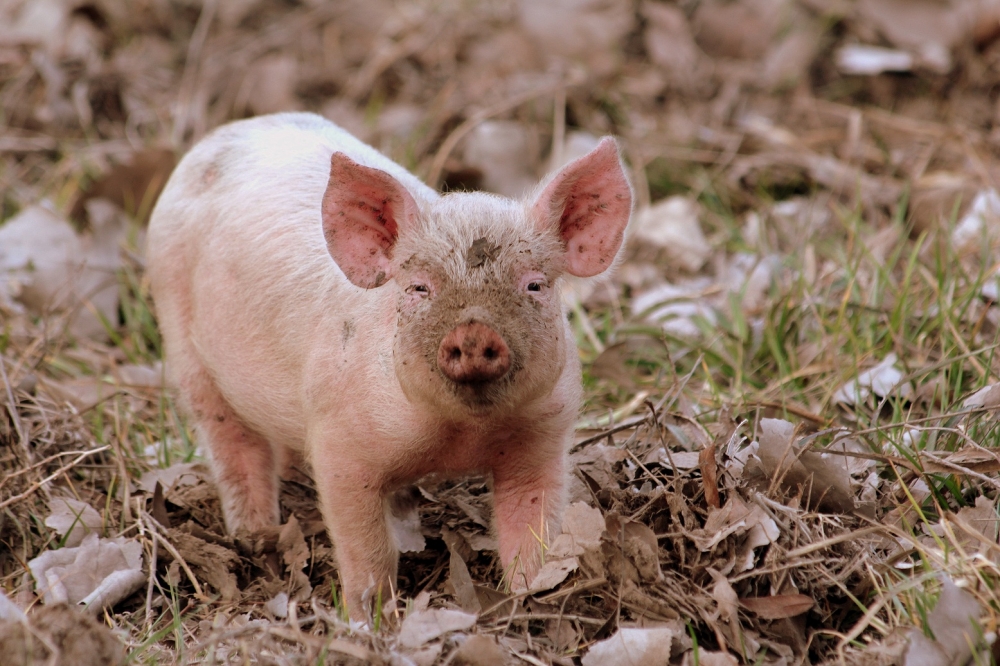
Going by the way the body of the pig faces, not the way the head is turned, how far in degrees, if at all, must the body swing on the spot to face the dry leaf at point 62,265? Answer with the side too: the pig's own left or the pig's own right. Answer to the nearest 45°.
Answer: approximately 180°

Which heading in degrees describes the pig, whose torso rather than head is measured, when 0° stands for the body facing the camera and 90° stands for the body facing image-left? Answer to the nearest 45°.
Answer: approximately 315°

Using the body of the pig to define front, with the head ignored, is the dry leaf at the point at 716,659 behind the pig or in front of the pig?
in front

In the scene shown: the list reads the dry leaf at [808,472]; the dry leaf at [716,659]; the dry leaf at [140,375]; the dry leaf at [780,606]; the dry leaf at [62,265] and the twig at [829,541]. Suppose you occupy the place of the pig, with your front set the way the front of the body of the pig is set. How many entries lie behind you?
2

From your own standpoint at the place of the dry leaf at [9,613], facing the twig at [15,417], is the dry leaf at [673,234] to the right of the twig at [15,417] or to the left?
right

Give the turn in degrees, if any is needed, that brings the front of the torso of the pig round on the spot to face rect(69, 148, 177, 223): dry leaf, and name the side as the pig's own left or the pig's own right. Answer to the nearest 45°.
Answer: approximately 135° to the pig's own left

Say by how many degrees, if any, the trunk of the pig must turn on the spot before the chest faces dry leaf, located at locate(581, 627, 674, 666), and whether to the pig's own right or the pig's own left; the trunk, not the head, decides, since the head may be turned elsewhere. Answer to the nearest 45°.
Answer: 0° — it already faces it

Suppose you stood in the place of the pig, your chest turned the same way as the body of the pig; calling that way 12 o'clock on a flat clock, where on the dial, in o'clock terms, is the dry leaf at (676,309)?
The dry leaf is roughly at 9 o'clock from the pig.

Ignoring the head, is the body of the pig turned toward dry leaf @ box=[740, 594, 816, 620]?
yes

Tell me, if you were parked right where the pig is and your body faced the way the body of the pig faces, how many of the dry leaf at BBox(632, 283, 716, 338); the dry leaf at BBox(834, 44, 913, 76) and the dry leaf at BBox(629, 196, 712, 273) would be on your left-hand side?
3

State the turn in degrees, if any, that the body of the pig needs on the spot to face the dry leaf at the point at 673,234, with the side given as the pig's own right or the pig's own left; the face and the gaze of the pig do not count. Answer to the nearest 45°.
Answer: approximately 90° to the pig's own left

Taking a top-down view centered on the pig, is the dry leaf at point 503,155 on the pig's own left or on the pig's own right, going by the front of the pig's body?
on the pig's own left
